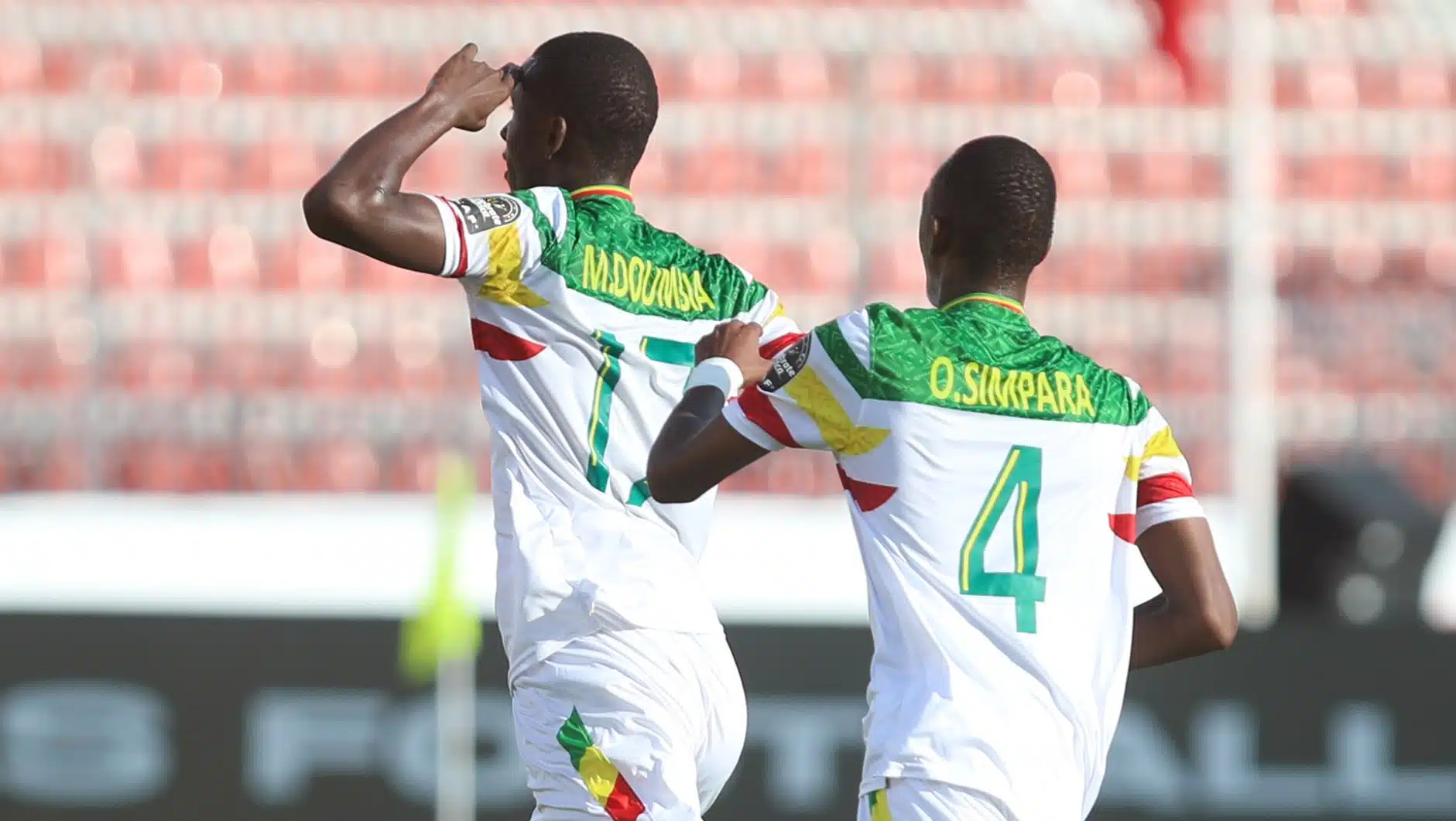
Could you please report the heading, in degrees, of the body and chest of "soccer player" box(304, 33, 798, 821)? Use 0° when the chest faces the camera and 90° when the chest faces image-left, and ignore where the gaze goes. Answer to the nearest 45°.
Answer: approximately 135°

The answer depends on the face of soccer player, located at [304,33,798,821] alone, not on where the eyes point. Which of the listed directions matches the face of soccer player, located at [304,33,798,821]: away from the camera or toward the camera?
away from the camera

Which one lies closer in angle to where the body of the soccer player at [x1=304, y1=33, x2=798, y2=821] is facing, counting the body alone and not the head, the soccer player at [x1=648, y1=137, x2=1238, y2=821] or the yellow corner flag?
the yellow corner flag

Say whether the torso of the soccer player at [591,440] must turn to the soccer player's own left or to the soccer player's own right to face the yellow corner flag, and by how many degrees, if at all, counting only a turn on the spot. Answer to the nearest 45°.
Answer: approximately 45° to the soccer player's own right
